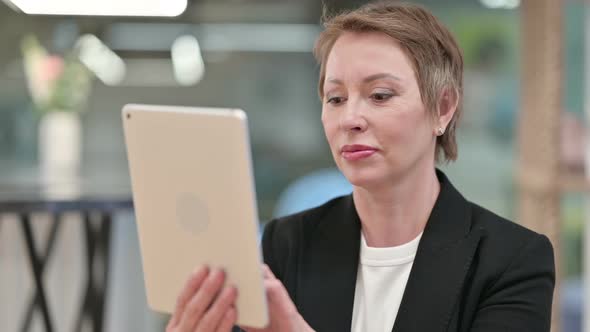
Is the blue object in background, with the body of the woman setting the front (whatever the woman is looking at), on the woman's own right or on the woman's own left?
on the woman's own right

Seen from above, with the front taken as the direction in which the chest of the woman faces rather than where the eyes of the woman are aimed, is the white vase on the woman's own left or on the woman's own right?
on the woman's own right

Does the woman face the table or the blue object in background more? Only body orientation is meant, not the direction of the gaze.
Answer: the table

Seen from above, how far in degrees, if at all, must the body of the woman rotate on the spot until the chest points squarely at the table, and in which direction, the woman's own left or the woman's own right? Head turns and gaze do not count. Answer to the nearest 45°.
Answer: approximately 90° to the woman's own right

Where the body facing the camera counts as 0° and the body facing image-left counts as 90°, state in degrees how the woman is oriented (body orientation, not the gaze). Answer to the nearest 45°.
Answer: approximately 45°

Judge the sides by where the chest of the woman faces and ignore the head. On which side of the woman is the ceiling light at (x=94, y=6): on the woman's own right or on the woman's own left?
on the woman's own right
